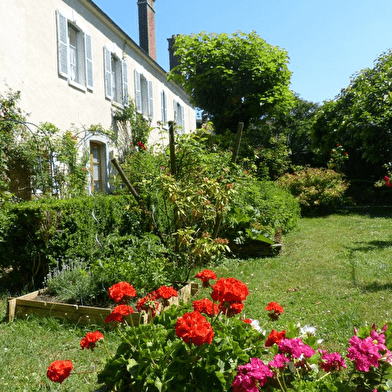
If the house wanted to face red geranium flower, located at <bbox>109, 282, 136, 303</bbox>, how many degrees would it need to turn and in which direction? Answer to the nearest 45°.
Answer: approximately 45° to its right

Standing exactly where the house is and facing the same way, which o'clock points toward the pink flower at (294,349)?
The pink flower is roughly at 1 o'clock from the house.

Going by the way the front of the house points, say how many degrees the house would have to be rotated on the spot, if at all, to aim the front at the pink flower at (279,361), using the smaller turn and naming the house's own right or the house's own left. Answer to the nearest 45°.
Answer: approximately 45° to the house's own right

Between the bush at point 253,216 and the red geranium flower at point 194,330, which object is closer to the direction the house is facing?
the bush

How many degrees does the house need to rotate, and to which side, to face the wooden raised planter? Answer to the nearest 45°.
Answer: approximately 45° to its right

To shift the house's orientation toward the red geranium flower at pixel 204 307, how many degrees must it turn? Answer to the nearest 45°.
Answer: approximately 45° to its right

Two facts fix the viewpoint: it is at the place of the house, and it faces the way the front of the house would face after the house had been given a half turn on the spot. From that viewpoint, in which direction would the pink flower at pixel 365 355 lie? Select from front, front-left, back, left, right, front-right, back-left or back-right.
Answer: back-left

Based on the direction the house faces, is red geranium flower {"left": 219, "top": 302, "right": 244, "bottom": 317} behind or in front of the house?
in front

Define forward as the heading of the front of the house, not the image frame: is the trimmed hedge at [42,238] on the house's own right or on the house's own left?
on the house's own right

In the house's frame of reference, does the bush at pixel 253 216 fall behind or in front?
in front

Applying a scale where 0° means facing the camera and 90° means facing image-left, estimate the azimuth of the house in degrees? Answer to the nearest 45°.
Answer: approximately 315°
